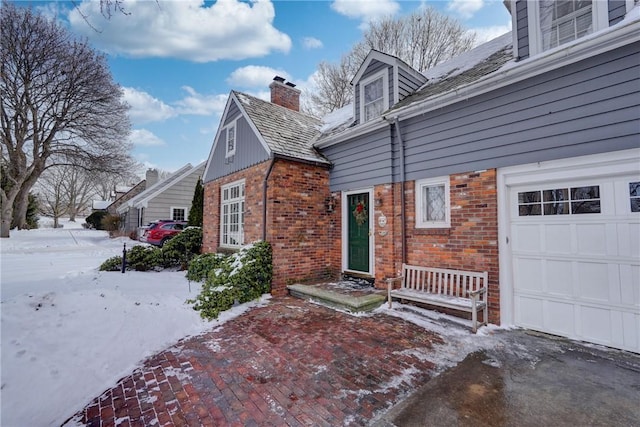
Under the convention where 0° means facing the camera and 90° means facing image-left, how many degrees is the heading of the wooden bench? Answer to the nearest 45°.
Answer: approximately 45°

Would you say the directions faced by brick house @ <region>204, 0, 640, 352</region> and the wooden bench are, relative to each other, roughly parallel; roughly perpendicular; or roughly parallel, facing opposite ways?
roughly parallel

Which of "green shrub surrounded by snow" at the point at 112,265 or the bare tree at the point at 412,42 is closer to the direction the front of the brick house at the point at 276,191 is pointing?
the green shrub surrounded by snow

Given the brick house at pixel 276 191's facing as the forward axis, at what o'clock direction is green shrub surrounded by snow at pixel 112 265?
The green shrub surrounded by snow is roughly at 2 o'clock from the brick house.

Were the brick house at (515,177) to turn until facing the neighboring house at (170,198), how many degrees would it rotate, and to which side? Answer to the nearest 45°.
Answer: approximately 90° to its right

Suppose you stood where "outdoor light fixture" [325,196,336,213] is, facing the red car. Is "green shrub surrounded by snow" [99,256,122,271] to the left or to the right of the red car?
left

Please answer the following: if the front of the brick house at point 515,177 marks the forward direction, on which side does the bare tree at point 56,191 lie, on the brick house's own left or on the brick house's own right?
on the brick house's own right

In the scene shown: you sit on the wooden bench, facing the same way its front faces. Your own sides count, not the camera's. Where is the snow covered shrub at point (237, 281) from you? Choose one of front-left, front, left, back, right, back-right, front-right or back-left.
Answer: front-right

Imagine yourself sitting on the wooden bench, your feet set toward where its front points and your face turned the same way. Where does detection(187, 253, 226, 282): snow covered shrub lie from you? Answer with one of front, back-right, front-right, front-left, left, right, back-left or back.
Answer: front-right

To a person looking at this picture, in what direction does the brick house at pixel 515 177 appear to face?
facing the viewer and to the left of the viewer

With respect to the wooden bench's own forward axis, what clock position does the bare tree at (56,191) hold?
The bare tree is roughly at 2 o'clock from the wooden bench.

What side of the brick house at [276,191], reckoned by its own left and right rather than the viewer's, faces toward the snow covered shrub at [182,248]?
right

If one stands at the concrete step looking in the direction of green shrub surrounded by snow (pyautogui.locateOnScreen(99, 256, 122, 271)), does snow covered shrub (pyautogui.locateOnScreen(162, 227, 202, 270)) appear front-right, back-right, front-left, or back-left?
front-right

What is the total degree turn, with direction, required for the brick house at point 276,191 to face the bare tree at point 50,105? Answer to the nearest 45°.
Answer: approximately 90° to its right
